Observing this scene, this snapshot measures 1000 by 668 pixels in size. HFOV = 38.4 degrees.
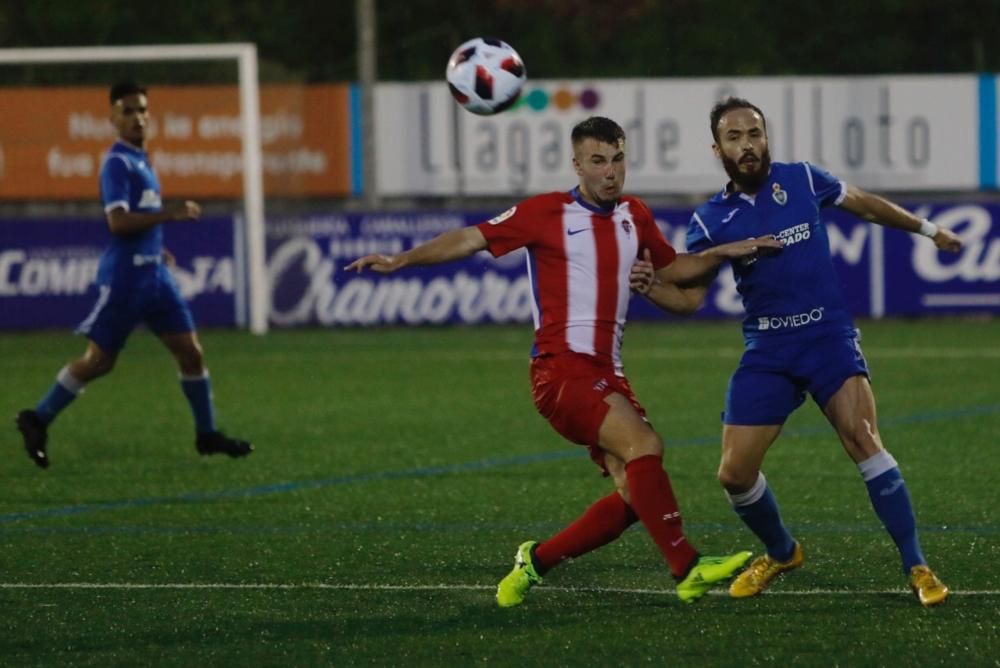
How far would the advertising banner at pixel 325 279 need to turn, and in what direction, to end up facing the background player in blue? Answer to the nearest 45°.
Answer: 0° — it already faces them

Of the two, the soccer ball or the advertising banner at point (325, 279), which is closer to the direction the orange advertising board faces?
the soccer ball

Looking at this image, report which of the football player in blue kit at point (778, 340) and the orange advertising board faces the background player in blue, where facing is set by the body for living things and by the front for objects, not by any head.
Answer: the orange advertising board

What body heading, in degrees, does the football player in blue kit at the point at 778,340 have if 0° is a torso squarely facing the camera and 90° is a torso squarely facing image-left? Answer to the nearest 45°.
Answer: approximately 0°

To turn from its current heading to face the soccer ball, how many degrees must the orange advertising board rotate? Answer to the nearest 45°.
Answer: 0° — it already faces it

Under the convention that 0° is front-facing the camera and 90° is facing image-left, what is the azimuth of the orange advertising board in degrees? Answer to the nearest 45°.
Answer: approximately 0°

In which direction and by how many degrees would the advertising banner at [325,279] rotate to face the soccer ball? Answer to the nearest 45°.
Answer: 0° — it already faces it

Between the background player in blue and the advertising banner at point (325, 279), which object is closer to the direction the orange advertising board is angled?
the background player in blue

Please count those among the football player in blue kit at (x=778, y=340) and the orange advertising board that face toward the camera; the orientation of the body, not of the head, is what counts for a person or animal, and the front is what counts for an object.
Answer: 2

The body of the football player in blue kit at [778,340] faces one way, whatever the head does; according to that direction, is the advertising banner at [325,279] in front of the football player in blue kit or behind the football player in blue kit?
behind

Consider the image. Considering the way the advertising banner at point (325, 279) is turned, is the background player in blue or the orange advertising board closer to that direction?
the background player in blue
